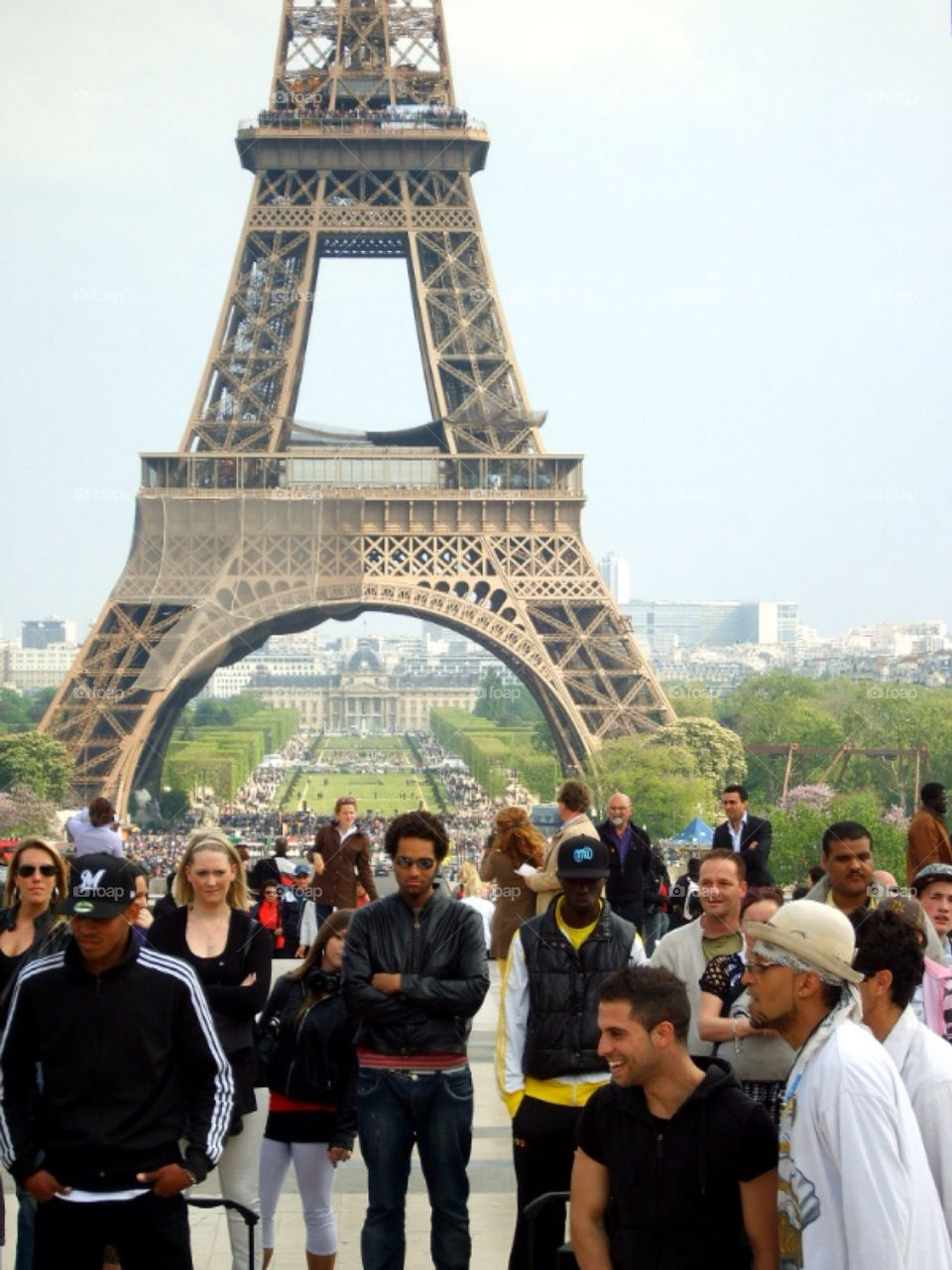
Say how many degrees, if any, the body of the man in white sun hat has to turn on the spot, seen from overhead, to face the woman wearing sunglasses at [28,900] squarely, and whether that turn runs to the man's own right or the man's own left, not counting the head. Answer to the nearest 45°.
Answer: approximately 45° to the man's own right

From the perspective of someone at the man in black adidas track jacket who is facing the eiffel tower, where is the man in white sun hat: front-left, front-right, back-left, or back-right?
back-right

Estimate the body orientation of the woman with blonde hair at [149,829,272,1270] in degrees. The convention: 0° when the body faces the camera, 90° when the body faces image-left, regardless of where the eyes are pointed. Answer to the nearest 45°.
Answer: approximately 0°

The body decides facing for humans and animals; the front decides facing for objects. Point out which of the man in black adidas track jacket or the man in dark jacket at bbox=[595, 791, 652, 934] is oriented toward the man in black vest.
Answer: the man in dark jacket

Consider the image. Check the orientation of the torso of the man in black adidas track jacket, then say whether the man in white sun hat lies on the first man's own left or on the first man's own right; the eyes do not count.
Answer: on the first man's own left

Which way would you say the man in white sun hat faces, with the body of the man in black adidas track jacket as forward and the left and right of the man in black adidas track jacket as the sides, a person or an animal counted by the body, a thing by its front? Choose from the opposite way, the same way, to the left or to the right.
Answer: to the right

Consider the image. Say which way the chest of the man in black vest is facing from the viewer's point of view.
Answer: toward the camera

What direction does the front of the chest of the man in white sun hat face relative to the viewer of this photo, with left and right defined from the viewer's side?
facing to the left of the viewer

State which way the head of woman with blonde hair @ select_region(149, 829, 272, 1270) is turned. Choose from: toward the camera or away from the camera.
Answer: toward the camera

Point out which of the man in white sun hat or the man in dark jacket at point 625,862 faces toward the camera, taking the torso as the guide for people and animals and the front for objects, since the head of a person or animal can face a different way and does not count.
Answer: the man in dark jacket

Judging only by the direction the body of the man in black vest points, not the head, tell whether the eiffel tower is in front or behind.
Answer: behind

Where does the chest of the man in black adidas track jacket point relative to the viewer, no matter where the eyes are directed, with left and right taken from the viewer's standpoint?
facing the viewer

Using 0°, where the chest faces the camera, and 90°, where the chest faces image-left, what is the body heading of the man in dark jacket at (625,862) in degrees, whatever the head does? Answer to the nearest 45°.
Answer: approximately 0°

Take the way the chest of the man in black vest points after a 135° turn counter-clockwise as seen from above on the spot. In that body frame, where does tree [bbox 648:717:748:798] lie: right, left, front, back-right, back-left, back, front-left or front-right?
front-left

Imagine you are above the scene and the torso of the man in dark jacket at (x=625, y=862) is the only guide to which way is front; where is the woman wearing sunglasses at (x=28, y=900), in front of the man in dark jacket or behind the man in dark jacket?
in front
